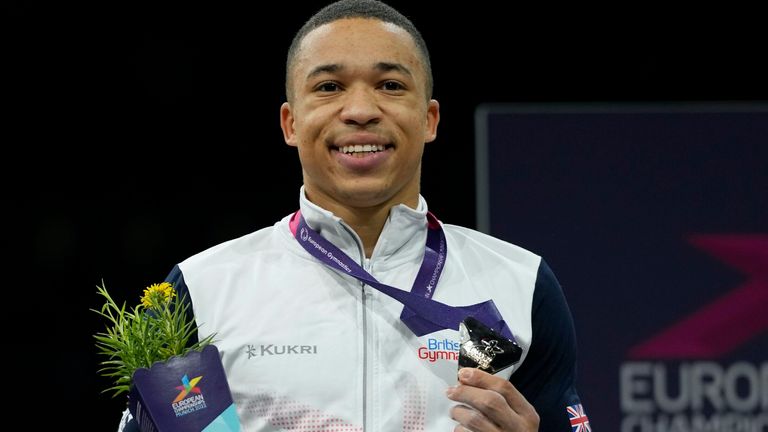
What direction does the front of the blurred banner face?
toward the camera

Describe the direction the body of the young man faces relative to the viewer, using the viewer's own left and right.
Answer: facing the viewer

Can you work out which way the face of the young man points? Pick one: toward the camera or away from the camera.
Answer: toward the camera
